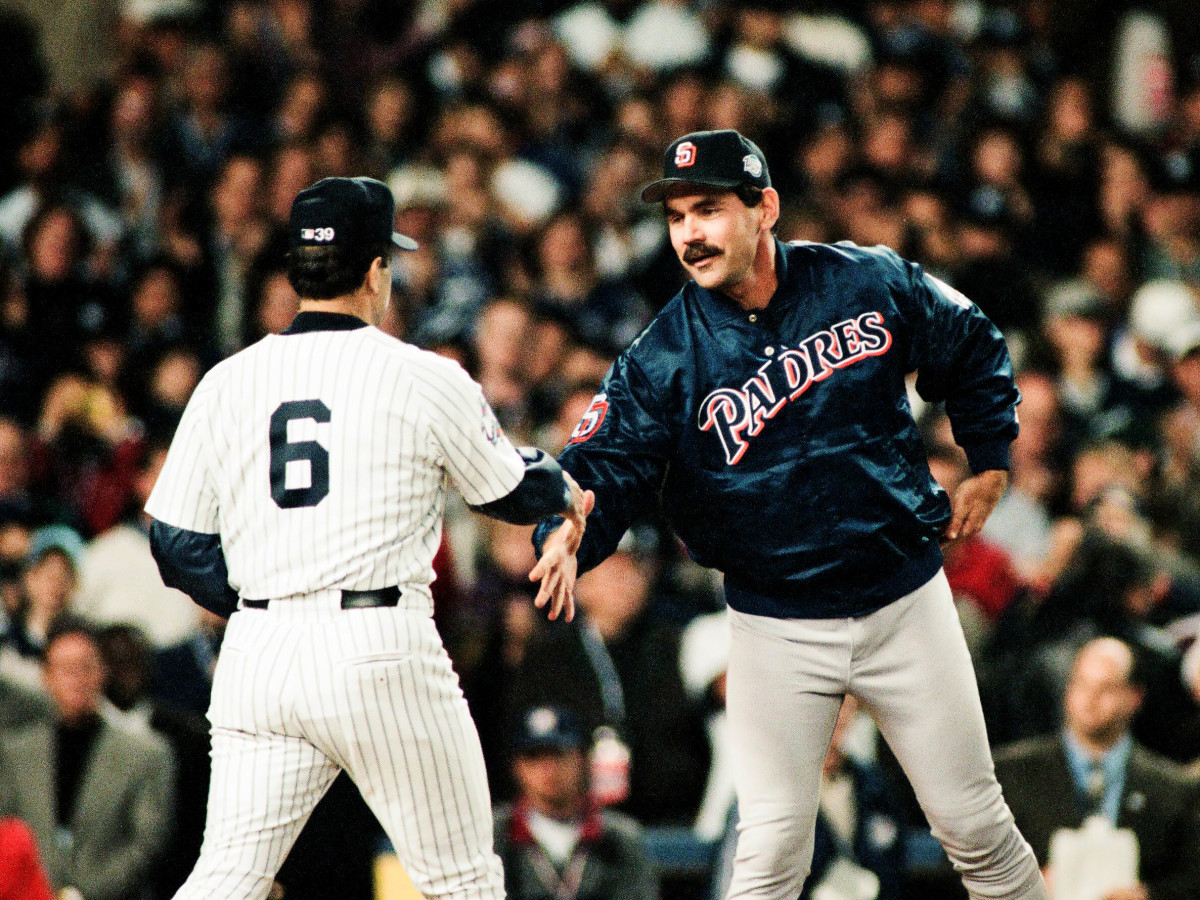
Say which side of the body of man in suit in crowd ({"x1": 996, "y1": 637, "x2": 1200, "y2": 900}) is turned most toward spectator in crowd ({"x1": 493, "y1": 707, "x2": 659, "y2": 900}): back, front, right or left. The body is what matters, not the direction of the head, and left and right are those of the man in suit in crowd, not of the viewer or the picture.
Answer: right

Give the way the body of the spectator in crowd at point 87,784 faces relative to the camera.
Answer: toward the camera

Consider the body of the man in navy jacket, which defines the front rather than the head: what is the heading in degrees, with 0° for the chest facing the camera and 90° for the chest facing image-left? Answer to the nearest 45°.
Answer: approximately 0°

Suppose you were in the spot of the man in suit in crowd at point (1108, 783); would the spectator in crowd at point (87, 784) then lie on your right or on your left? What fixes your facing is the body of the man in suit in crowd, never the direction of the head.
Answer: on your right

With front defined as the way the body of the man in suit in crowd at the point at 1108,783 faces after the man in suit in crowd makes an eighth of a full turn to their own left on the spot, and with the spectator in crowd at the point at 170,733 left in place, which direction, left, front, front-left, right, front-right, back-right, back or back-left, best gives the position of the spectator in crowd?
back-right

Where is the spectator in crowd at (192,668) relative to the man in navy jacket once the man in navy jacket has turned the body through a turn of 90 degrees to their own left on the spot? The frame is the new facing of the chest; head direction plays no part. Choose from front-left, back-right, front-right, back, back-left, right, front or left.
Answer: back-left

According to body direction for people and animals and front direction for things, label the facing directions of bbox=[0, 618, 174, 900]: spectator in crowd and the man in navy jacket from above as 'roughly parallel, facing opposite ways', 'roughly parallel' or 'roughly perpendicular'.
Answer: roughly parallel

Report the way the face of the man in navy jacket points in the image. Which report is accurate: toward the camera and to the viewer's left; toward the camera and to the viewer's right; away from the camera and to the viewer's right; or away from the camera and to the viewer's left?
toward the camera and to the viewer's left

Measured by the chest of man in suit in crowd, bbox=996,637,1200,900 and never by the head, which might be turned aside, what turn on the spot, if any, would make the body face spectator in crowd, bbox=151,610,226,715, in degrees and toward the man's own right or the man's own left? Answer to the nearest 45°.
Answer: approximately 90° to the man's own right

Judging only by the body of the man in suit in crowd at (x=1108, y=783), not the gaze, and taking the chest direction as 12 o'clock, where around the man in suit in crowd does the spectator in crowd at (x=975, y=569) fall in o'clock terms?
The spectator in crowd is roughly at 5 o'clock from the man in suit in crowd.

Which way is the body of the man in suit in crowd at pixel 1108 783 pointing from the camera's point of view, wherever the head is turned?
toward the camera

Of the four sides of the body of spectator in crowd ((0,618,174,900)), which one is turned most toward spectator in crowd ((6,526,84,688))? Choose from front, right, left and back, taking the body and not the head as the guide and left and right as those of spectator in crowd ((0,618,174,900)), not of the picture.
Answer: back

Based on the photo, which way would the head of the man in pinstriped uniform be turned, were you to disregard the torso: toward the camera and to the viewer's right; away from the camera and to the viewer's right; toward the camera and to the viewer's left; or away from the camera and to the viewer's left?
away from the camera and to the viewer's right

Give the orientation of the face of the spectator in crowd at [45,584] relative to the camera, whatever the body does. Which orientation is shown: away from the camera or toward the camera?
toward the camera

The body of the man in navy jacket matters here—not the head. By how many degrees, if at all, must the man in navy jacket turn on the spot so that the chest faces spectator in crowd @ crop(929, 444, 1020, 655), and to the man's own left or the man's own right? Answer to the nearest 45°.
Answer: approximately 180°

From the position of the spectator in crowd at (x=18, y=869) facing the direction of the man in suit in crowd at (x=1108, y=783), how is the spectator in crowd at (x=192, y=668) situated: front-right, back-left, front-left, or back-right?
front-left
